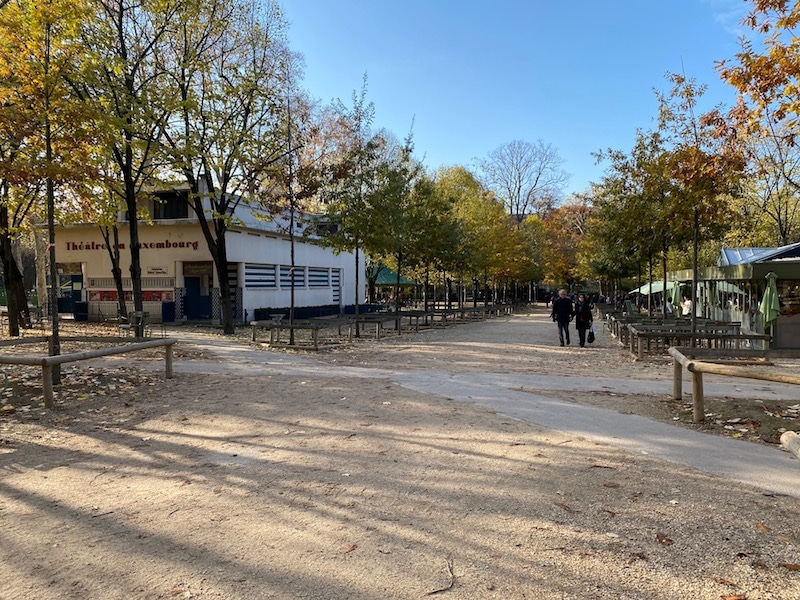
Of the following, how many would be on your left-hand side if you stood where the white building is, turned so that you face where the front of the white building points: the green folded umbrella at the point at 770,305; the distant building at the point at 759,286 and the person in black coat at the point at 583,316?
3

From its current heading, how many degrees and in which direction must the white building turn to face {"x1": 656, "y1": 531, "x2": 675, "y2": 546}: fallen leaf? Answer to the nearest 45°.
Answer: approximately 45° to its left

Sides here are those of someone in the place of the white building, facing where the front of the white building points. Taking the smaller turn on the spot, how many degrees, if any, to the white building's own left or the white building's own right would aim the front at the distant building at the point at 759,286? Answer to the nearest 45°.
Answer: approximately 90° to the white building's own left

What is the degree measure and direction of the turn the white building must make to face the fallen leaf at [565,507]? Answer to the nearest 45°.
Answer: approximately 45° to its left

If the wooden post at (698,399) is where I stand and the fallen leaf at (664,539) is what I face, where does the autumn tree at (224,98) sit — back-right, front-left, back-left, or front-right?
back-right

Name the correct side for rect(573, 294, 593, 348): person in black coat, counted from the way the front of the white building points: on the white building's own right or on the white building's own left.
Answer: on the white building's own left

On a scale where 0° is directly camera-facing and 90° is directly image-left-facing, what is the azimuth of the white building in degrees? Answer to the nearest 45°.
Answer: approximately 45°

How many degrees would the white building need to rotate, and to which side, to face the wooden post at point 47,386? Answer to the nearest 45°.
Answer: approximately 45° to its left

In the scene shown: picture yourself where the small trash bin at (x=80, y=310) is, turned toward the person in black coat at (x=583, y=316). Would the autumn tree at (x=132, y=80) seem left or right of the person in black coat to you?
right
